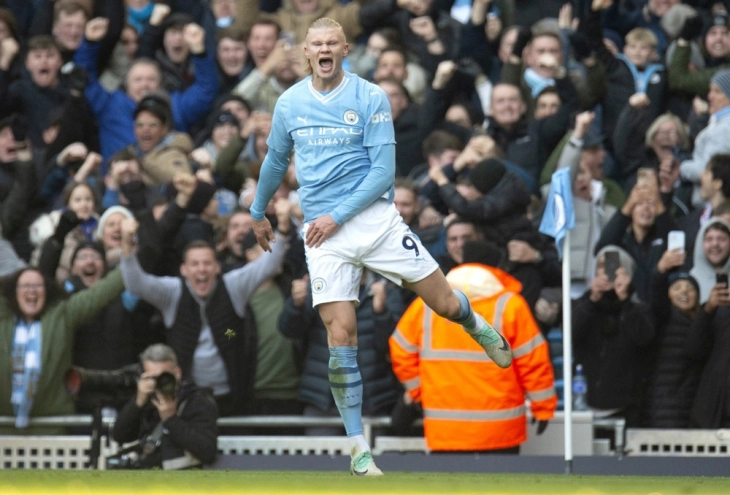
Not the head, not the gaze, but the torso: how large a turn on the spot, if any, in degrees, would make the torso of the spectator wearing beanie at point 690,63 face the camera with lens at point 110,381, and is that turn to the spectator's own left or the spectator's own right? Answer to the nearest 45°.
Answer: approximately 45° to the spectator's own right

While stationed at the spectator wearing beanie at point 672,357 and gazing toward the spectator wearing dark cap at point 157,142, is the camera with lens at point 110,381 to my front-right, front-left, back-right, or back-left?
front-left

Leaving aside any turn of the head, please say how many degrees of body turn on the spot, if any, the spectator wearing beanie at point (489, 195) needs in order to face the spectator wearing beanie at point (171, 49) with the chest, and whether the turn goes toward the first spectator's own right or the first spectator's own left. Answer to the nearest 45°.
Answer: approximately 90° to the first spectator's own right

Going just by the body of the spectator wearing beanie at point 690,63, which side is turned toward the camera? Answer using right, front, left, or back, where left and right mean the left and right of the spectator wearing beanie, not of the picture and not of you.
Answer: front

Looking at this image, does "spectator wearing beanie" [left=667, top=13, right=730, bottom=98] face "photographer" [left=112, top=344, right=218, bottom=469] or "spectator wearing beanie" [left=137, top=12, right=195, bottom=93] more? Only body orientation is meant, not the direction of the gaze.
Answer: the photographer

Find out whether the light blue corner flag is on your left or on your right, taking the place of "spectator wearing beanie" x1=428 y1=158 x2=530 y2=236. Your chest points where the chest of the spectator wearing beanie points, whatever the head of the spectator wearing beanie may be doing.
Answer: on your left

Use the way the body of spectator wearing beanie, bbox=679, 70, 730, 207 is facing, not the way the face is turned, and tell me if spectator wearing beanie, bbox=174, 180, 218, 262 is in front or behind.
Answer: in front

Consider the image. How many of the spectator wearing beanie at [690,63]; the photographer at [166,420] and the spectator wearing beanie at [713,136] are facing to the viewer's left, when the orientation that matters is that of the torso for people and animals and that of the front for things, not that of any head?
1

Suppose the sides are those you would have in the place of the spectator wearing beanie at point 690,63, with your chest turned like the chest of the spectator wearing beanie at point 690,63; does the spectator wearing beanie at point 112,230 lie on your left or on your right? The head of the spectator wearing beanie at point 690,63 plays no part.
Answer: on your right
